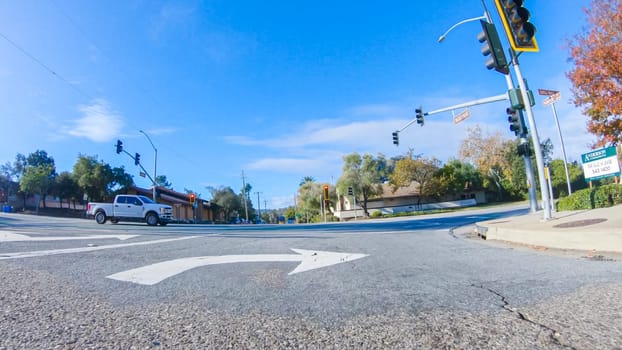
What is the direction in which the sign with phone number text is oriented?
toward the camera

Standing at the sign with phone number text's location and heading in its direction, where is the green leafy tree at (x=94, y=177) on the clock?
The green leafy tree is roughly at 3 o'clock from the sign with phone number text.

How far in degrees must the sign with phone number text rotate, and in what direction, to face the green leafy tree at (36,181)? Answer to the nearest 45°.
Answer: approximately 90° to its right

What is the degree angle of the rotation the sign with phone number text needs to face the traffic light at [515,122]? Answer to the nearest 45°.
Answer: approximately 45° to its right

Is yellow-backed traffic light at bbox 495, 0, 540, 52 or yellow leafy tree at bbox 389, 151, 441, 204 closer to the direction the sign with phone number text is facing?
the yellow-backed traffic light

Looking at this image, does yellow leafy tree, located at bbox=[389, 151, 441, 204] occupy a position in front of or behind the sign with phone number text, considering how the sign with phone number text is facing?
behind

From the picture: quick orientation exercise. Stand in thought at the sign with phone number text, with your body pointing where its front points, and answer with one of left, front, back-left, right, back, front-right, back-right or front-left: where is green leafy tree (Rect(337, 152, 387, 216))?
back-right

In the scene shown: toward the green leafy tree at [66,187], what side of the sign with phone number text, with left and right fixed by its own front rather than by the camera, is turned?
right

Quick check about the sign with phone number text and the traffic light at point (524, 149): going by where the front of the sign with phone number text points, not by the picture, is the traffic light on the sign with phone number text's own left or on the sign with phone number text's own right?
on the sign with phone number text's own right

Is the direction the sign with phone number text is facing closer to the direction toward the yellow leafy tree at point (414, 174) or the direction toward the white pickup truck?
the white pickup truck

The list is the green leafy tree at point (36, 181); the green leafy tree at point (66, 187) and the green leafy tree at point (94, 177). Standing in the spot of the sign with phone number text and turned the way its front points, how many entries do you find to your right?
3

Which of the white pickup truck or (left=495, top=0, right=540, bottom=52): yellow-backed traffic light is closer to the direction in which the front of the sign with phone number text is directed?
the yellow-backed traffic light

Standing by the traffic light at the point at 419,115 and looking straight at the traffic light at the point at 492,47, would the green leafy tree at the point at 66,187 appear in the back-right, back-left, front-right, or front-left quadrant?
back-right
